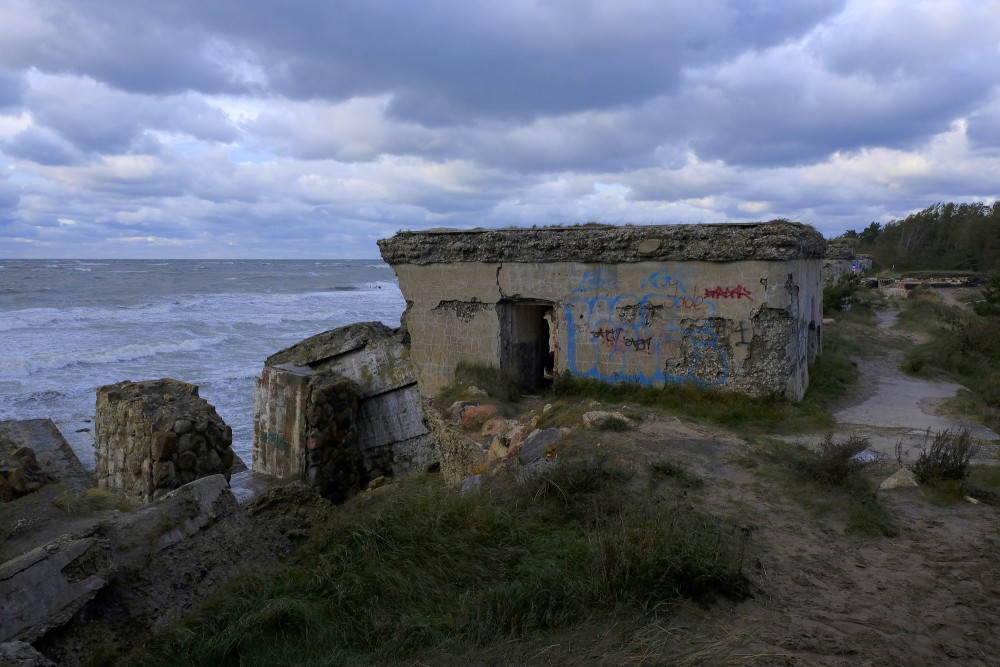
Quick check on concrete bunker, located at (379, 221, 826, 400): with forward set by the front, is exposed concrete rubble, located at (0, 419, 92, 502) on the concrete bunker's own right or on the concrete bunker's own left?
on the concrete bunker's own right

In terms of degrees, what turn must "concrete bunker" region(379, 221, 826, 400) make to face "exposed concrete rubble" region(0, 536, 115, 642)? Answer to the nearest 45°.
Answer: approximately 45° to its right

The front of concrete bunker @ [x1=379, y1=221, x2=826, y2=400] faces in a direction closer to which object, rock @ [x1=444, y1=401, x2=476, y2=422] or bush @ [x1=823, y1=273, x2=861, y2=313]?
the rock

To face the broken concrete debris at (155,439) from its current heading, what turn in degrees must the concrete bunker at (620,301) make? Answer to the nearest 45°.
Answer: approximately 45° to its right

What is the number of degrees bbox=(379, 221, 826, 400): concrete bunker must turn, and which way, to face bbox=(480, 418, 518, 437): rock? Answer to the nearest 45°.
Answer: approximately 45° to its right

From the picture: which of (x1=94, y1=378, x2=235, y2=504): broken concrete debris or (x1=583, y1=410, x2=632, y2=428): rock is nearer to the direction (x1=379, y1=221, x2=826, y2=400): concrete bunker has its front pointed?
the rock

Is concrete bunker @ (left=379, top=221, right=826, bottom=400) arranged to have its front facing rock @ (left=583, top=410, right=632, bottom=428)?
yes

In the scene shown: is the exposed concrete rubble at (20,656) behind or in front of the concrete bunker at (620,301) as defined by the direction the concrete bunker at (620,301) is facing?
in front

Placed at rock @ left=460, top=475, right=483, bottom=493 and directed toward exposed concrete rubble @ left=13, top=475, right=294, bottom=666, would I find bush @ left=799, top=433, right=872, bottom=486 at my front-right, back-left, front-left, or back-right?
back-left

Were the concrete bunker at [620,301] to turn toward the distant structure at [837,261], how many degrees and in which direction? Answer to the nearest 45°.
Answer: approximately 135° to its left

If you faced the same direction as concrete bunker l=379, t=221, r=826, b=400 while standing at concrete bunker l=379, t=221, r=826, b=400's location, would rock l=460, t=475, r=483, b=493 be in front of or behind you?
in front

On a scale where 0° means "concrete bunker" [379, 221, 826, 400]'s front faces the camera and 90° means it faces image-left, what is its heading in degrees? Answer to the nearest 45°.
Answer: approximately 0°

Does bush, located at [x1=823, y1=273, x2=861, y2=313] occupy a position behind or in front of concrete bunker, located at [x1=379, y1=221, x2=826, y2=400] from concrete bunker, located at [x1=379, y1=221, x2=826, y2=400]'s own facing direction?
behind

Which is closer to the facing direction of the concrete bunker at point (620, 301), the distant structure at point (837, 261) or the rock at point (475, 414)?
the rock

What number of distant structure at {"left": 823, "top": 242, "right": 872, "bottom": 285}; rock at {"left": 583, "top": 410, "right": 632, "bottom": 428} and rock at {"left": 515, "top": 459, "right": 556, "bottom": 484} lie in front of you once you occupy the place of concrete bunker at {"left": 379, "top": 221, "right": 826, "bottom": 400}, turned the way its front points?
2

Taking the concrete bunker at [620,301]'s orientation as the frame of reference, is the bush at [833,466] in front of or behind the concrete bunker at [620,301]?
in front
